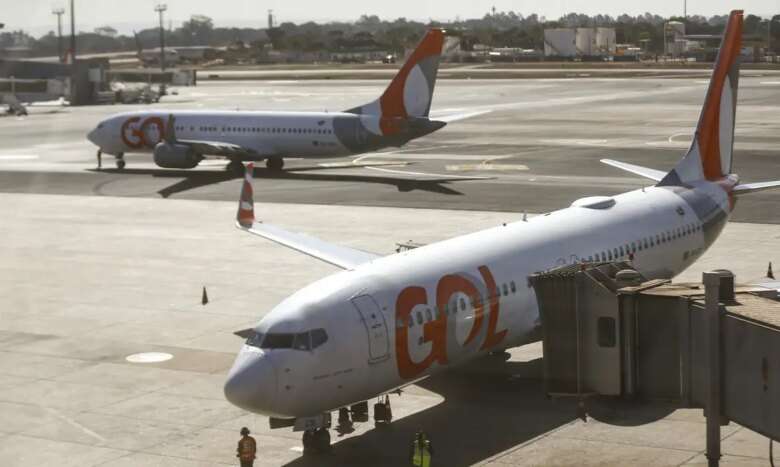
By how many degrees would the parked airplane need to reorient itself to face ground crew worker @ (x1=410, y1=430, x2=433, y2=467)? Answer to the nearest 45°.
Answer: approximately 45° to its left

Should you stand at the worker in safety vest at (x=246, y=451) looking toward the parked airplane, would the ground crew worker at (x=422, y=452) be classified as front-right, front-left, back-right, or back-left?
front-right

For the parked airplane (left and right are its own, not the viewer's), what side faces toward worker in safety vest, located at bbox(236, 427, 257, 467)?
front

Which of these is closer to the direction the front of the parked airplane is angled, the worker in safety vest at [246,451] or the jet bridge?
the worker in safety vest

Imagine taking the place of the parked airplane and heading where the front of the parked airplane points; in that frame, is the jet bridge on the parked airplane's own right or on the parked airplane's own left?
on the parked airplane's own left

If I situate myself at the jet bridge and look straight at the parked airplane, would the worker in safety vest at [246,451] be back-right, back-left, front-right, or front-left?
front-left

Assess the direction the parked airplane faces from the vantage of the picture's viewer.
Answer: facing the viewer and to the left of the viewer

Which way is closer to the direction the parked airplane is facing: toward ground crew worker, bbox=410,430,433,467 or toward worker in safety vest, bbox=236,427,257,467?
the worker in safety vest
